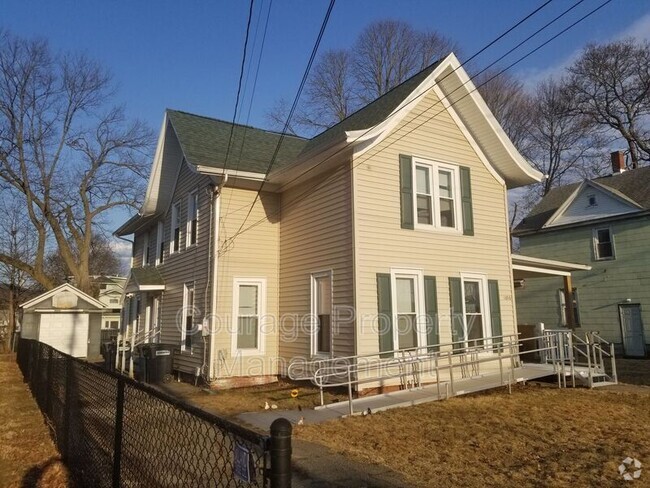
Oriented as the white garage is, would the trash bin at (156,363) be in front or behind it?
in front

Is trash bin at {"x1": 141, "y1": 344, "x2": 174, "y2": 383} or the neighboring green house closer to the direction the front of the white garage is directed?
the trash bin

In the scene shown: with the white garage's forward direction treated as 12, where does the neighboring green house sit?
The neighboring green house is roughly at 10 o'clock from the white garage.

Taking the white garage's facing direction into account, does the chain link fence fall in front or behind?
in front

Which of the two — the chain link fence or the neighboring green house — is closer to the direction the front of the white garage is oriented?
the chain link fence

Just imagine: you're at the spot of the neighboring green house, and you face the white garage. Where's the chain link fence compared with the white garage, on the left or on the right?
left

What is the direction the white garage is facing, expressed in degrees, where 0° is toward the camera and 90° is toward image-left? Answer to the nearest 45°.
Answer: approximately 0°
